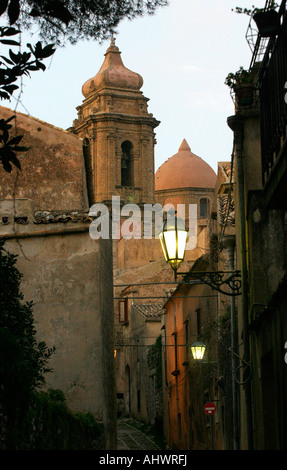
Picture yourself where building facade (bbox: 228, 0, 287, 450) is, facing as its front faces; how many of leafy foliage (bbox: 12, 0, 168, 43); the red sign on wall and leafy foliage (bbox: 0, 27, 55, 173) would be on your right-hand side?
1

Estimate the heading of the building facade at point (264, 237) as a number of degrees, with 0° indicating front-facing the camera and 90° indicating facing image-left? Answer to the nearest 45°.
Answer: approximately 90°

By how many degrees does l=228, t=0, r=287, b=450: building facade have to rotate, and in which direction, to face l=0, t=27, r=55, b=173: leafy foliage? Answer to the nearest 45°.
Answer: approximately 90° to its left

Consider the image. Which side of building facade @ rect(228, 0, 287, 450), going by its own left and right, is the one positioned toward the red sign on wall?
right
